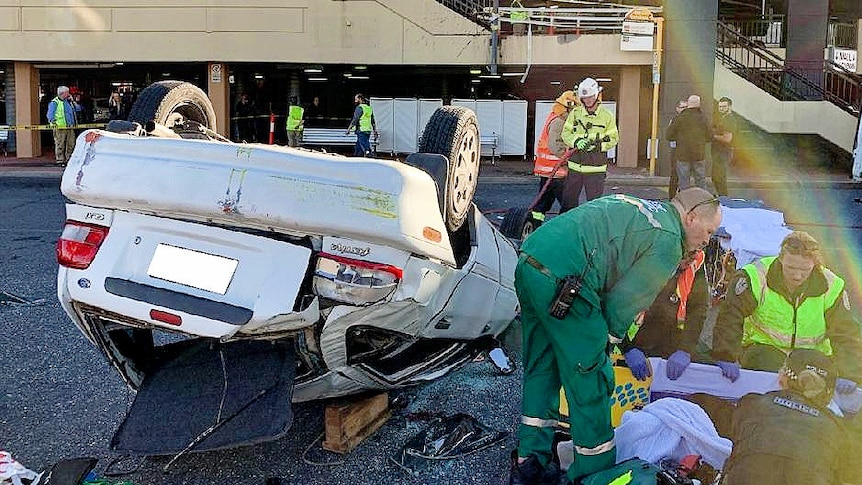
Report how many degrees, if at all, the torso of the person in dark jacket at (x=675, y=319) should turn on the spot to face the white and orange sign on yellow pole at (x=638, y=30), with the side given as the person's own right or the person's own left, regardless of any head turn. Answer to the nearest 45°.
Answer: approximately 135° to the person's own right

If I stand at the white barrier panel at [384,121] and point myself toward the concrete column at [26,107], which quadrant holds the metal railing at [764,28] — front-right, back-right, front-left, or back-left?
back-right

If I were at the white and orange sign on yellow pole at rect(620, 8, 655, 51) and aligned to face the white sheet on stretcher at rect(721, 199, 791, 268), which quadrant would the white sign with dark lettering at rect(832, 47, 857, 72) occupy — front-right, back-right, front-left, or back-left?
back-left

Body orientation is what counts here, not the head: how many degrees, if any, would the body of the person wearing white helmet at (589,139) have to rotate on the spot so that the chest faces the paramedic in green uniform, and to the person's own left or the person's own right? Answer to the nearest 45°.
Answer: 0° — they already face them

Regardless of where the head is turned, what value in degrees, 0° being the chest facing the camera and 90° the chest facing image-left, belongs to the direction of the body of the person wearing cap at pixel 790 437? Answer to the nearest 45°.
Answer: approximately 180°

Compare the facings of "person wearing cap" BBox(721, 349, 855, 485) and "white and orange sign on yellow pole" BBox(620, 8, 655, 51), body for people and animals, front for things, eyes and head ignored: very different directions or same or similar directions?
very different directions

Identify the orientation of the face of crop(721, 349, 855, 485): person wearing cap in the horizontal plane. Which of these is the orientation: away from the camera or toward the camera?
away from the camera

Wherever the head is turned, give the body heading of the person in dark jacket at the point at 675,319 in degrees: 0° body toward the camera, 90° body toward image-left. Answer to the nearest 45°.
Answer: approximately 45°
